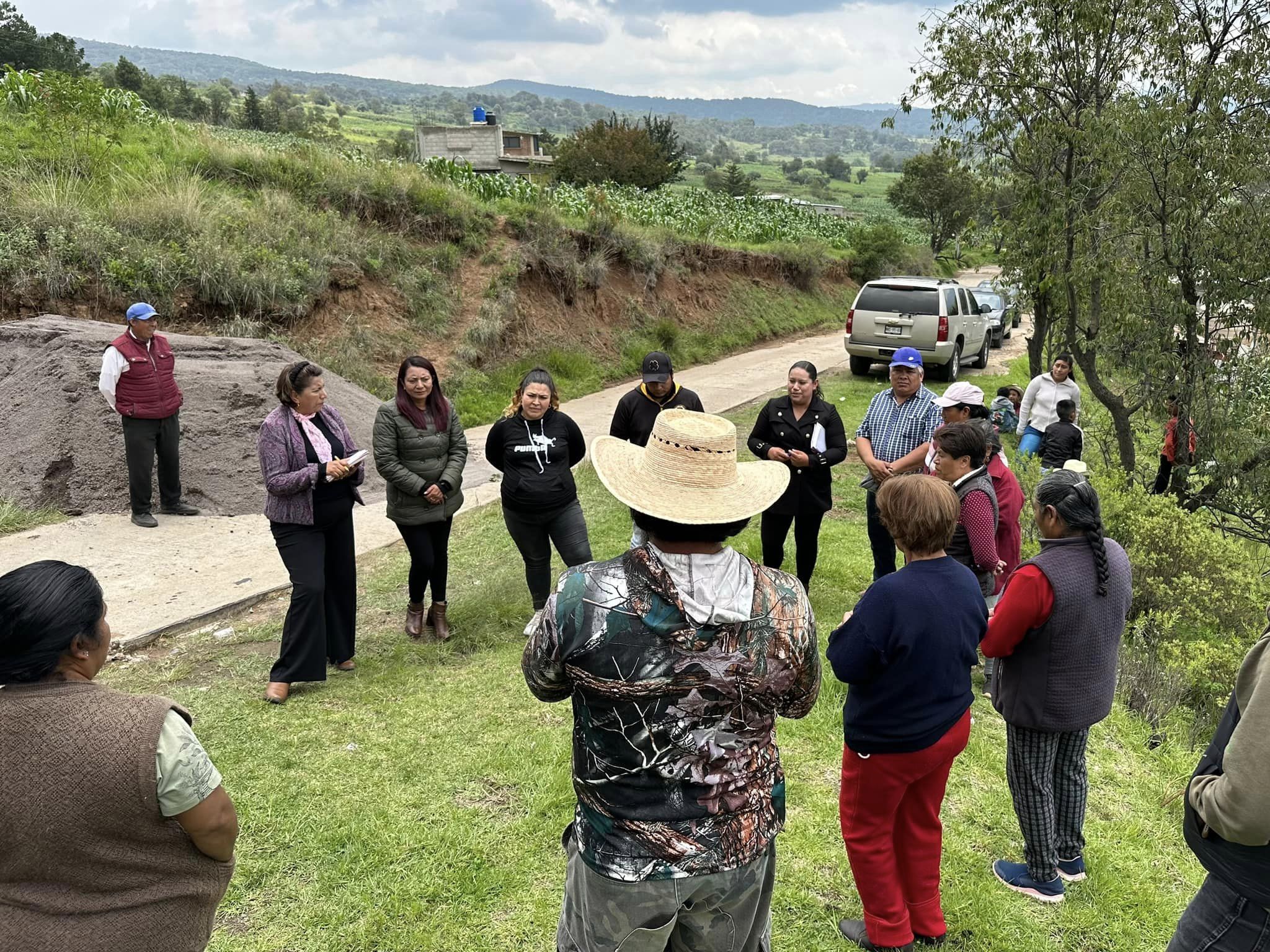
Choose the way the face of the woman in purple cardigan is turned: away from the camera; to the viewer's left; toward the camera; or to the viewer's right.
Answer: to the viewer's right

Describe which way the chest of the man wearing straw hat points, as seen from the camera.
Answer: away from the camera

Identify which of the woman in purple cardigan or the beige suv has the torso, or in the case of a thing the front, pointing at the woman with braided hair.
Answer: the woman in purple cardigan

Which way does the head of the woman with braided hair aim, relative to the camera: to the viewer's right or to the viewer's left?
to the viewer's left

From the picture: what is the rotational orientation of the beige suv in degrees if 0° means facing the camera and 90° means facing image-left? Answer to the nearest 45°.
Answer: approximately 225°

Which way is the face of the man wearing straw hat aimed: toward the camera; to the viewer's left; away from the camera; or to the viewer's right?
away from the camera

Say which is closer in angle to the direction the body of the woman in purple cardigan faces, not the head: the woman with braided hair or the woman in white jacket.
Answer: the woman with braided hair

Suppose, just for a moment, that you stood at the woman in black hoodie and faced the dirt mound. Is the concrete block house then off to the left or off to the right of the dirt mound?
right

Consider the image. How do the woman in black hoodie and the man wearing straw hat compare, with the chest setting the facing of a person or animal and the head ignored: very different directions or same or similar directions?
very different directions

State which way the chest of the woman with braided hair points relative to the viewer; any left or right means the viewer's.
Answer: facing away from the viewer and to the left of the viewer

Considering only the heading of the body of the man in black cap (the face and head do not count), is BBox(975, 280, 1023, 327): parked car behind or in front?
behind
